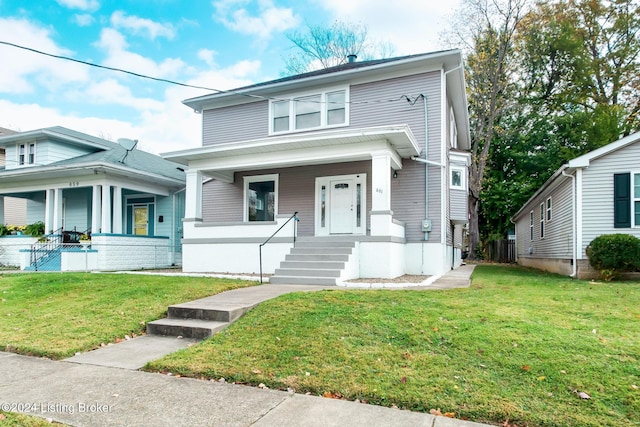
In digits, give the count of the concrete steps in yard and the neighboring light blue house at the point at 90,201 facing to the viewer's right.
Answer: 0

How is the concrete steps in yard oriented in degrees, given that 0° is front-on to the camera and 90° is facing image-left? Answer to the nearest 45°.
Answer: approximately 45°

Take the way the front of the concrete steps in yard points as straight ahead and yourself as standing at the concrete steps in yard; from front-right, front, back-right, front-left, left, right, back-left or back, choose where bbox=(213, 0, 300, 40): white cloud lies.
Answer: back-right

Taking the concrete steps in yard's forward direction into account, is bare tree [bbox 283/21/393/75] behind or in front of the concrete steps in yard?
behind

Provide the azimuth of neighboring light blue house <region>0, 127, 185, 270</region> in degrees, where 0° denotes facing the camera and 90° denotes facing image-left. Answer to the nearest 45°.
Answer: approximately 45°

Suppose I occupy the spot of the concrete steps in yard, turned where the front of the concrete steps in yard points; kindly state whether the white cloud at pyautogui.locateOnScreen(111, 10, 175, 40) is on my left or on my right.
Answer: on my right
